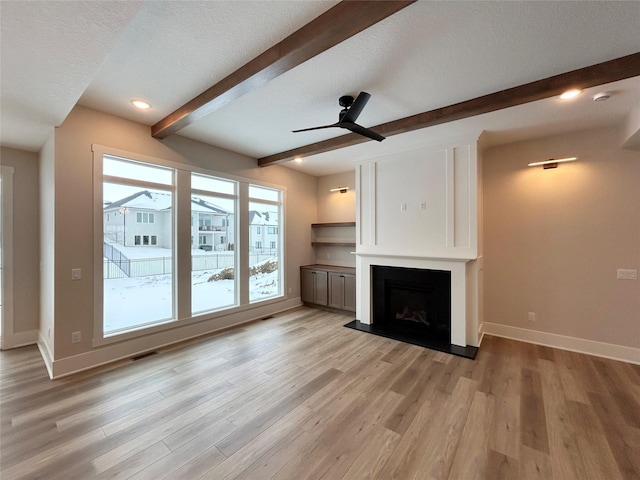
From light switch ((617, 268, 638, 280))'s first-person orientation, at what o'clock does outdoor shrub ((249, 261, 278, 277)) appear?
The outdoor shrub is roughly at 2 o'clock from the light switch.

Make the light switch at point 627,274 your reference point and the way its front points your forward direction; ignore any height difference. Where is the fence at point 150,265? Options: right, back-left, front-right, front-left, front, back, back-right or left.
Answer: front-right

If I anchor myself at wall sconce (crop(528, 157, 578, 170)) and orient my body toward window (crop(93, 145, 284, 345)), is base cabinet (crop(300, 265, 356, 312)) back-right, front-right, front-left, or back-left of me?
front-right

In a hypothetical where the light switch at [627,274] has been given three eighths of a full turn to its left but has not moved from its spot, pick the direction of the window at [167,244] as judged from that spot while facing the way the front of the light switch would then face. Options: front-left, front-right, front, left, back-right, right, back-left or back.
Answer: back

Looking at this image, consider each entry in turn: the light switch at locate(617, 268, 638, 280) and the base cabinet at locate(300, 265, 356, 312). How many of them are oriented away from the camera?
0

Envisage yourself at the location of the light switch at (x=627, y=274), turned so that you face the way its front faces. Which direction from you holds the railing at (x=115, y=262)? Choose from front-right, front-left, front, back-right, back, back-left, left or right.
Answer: front-right

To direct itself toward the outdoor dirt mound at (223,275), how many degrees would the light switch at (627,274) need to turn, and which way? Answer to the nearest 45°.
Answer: approximately 45° to its right

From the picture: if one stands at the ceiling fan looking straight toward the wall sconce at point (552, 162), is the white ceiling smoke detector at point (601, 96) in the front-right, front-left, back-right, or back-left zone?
front-right

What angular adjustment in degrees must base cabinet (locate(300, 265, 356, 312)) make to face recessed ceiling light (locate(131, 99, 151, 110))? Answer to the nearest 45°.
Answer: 0° — it already faces it
